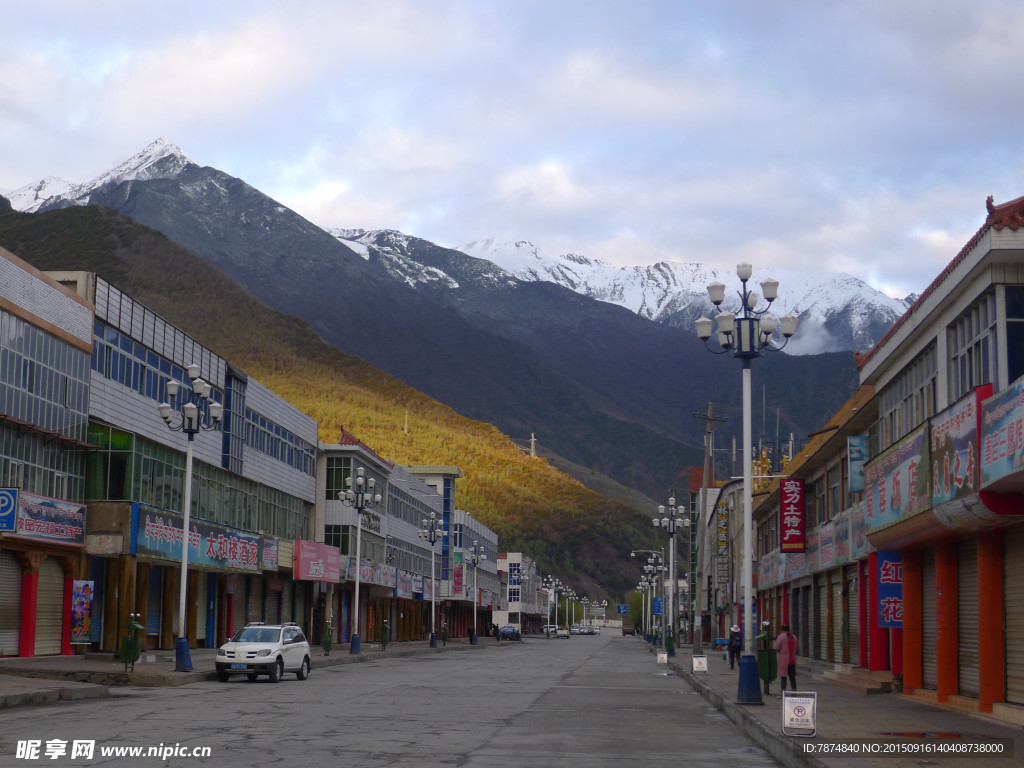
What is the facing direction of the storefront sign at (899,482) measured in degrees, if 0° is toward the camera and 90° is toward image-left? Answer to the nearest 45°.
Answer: approximately 45°

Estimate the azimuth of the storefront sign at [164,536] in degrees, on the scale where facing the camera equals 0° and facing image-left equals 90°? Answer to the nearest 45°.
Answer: approximately 315°

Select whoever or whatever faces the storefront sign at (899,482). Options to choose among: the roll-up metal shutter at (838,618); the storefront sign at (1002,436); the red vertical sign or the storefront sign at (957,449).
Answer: the red vertical sign

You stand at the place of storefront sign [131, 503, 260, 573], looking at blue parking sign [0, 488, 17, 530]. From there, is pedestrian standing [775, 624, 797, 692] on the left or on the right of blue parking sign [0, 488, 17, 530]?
left

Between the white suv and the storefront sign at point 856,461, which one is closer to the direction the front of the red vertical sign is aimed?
the storefront sign

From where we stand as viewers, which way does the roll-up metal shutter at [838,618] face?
facing to the left of the viewer

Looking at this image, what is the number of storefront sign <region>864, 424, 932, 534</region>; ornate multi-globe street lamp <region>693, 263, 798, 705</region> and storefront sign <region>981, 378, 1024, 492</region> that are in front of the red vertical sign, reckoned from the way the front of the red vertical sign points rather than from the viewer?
3
